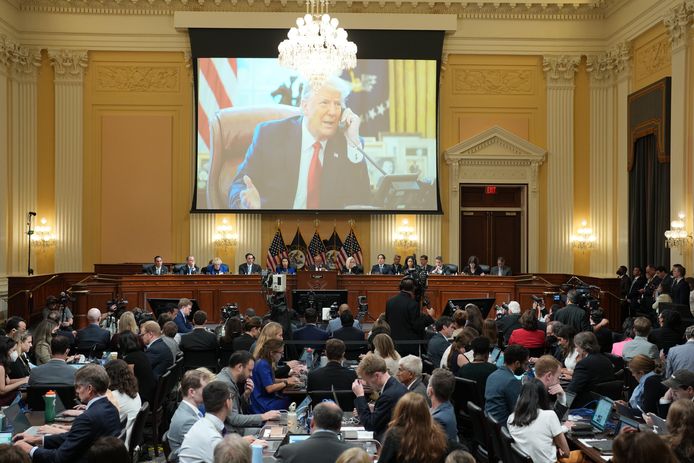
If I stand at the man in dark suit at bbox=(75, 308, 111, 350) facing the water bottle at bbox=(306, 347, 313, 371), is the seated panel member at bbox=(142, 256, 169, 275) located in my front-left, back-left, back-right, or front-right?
back-left

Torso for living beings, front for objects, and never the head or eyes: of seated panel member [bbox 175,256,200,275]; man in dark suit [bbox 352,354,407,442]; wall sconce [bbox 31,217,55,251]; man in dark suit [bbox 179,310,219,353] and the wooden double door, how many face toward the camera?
3

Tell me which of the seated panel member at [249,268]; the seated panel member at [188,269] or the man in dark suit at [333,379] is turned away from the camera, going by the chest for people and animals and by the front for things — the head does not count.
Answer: the man in dark suit

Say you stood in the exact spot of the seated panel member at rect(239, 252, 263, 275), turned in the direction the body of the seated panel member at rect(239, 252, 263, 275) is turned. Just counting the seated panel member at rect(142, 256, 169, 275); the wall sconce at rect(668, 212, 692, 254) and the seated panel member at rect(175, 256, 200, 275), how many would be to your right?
2

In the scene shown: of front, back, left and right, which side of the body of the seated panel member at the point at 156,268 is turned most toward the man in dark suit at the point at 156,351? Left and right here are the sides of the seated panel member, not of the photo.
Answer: front

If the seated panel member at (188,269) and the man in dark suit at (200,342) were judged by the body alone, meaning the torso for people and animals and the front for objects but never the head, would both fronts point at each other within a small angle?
yes

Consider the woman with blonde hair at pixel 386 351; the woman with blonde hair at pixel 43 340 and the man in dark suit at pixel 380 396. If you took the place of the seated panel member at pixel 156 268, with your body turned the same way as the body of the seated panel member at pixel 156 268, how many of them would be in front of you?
3

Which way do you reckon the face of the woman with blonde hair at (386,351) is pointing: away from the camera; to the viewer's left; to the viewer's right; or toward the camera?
away from the camera

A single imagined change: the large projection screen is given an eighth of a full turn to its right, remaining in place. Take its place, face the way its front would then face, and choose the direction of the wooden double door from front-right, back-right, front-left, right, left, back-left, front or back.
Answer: back-left

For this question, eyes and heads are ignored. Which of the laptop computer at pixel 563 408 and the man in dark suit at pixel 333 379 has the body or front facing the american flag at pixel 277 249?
the man in dark suit

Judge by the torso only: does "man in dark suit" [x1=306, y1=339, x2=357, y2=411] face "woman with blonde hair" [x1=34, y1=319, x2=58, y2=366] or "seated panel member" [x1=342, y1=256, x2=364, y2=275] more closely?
the seated panel member

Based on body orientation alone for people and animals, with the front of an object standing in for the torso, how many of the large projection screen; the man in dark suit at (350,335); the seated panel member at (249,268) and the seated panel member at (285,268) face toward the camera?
3
